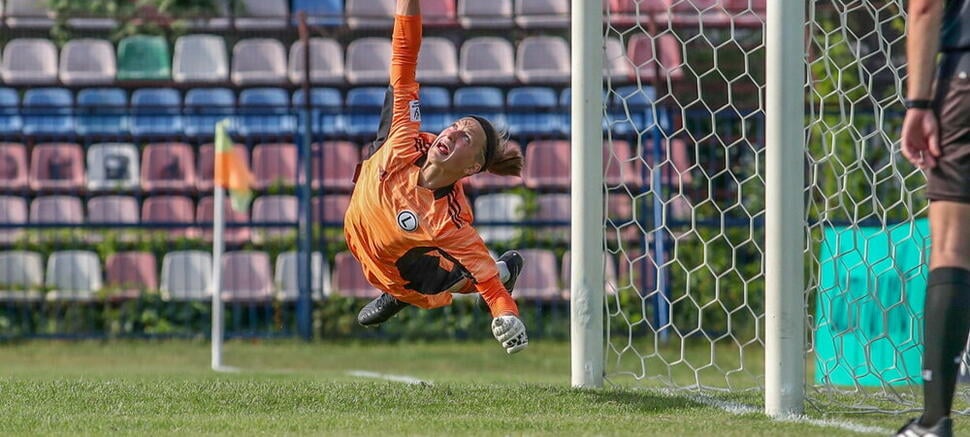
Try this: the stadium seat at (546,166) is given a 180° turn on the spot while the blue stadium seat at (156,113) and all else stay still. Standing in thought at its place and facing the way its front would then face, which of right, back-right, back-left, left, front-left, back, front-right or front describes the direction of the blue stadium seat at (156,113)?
left

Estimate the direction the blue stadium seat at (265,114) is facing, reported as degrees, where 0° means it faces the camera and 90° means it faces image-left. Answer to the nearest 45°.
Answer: approximately 0°

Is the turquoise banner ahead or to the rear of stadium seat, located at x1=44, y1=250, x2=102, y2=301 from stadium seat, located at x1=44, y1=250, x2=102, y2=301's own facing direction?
ahead

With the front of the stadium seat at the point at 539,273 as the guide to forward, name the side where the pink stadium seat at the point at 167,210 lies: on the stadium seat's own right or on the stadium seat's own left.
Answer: on the stadium seat's own right

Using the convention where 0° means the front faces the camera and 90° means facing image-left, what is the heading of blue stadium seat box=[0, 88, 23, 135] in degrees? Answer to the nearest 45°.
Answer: approximately 0°

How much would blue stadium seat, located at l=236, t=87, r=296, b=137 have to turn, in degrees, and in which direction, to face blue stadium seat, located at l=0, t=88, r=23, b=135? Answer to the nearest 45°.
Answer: approximately 90° to its right
